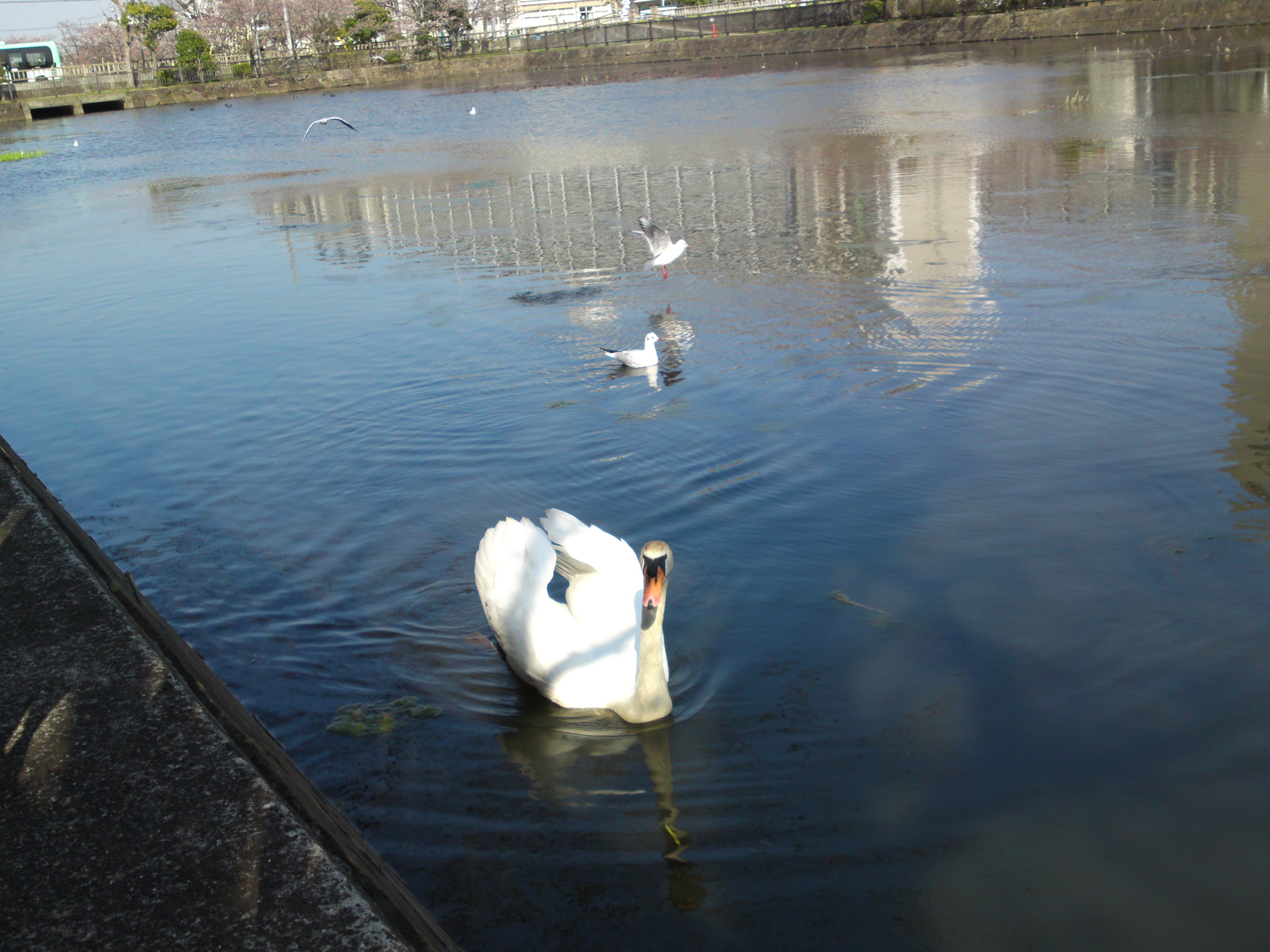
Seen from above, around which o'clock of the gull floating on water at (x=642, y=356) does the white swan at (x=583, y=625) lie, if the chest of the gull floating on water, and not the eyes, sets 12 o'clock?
The white swan is roughly at 3 o'clock from the gull floating on water.

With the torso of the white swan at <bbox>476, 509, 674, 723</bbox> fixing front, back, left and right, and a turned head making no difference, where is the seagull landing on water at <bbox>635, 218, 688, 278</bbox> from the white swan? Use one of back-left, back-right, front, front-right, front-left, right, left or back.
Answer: back-left

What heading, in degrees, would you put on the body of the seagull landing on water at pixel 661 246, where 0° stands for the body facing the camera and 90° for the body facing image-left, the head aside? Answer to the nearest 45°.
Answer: approximately 270°

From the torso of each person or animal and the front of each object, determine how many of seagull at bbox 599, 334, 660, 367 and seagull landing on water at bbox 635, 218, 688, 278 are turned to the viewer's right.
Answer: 2

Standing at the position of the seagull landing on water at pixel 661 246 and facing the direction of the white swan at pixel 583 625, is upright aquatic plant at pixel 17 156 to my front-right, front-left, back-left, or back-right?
back-right

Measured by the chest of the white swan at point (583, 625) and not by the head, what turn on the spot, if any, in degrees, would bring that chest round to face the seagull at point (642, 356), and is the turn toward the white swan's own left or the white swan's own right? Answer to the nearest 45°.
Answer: approximately 135° to the white swan's own left

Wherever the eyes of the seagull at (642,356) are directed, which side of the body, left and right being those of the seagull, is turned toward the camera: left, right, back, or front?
right

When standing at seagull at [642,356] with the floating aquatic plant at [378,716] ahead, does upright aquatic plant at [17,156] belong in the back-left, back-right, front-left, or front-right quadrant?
back-right

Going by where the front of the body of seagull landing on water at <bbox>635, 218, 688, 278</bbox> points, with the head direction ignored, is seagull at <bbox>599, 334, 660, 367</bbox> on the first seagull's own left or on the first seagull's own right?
on the first seagull's own right

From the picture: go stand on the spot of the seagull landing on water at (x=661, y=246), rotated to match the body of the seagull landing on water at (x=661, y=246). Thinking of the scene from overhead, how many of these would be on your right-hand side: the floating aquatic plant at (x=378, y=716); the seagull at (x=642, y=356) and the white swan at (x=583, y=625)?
3

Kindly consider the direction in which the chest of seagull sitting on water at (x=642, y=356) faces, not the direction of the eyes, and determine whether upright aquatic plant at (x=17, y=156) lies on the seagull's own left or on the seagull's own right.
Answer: on the seagull's own left
